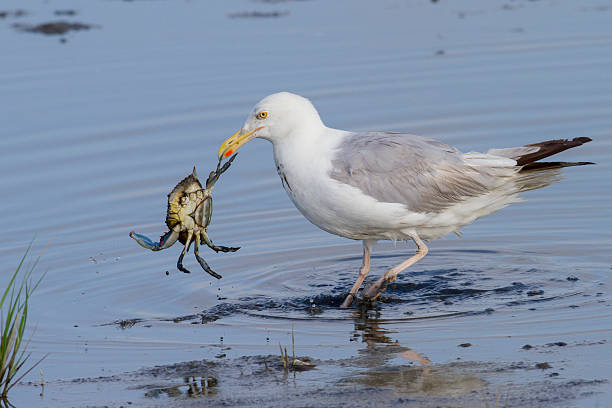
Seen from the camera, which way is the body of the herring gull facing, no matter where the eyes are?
to the viewer's left
